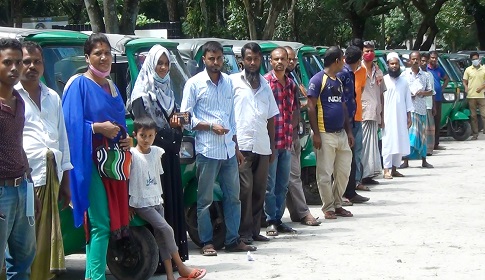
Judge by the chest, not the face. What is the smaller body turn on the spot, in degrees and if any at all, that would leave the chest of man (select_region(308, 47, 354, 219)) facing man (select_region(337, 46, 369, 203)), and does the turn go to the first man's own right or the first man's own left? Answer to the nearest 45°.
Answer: approximately 135° to the first man's own left

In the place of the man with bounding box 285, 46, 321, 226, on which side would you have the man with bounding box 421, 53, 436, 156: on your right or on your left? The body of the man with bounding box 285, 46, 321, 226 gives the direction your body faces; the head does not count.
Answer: on your left

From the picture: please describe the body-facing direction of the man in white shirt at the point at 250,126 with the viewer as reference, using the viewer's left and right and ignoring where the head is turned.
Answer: facing the viewer

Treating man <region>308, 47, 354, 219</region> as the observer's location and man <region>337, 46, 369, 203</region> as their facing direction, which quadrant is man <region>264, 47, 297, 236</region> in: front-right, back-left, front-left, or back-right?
back-left

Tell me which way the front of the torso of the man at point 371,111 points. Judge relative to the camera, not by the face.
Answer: toward the camera

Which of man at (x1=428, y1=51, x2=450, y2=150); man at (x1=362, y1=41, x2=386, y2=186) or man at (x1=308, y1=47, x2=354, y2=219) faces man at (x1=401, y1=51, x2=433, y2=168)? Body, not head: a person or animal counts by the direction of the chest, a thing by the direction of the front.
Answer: man at (x1=428, y1=51, x2=450, y2=150)

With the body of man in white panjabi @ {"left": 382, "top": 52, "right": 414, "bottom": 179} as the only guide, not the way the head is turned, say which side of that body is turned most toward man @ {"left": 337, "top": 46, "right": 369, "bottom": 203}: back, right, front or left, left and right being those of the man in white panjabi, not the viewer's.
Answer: front

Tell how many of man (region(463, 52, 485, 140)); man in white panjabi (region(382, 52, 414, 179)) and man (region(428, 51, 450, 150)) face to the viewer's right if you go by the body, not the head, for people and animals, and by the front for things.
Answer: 0

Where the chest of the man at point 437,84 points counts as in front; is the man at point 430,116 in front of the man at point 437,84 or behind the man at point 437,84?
in front

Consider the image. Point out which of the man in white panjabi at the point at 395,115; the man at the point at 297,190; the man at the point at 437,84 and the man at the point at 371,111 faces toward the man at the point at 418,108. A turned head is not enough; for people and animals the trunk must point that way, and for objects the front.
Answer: the man at the point at 437,84
